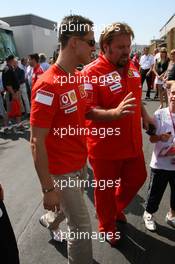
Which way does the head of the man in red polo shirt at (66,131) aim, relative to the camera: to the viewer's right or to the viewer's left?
to the viewer's right

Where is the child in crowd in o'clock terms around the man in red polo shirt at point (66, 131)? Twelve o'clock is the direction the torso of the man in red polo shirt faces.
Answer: The child in crowd is roughly at 9 o'clock from the man in red polo shirt.

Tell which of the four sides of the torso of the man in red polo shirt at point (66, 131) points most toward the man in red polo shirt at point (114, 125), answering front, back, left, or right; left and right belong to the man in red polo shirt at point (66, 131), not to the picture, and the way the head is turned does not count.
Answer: left

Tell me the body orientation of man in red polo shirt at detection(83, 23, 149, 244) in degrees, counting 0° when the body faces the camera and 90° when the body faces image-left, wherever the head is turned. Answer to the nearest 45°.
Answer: approximately 315°
